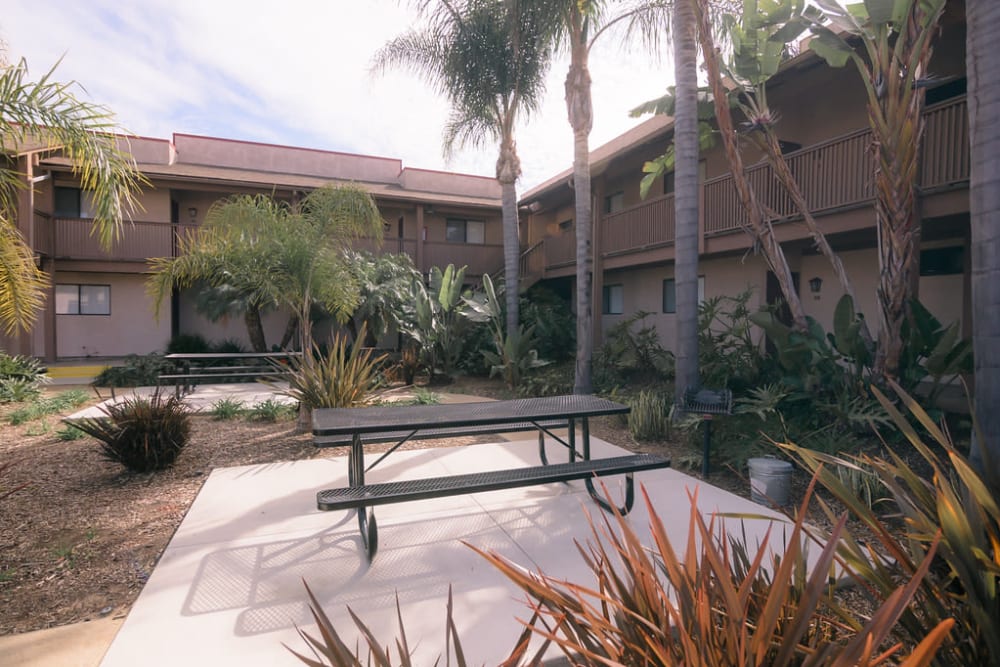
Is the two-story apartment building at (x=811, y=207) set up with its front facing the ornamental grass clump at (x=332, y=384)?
yes

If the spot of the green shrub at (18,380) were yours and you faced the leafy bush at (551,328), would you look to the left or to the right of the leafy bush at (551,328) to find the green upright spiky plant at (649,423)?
right

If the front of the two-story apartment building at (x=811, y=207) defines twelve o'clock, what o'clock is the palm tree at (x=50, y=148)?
The palm tree is roughly at 12 o'clock from the two-story apartment building.

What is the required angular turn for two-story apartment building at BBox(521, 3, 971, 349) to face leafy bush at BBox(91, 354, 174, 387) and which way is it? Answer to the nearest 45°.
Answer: approximately 45° to its right

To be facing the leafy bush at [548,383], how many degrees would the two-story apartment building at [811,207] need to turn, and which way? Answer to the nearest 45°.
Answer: approximately 45° to its right

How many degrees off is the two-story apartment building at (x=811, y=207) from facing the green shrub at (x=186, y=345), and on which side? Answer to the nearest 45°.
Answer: approximately 45° to its right

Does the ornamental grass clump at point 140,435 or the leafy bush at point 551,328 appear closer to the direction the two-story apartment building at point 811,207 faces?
the ornamental grass clump

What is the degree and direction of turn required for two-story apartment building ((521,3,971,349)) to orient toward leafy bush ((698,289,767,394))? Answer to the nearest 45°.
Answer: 0° — it already faces it

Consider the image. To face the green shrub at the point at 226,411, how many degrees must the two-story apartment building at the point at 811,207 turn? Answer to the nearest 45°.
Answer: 0° — it already faces it

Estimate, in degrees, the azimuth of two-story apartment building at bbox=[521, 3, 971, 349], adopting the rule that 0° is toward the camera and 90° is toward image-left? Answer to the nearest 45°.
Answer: approximately 45°

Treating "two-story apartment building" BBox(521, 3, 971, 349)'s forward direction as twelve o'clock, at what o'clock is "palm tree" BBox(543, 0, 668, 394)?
The palm tree is roughly at 1 o'clock from the two-story apartment building.

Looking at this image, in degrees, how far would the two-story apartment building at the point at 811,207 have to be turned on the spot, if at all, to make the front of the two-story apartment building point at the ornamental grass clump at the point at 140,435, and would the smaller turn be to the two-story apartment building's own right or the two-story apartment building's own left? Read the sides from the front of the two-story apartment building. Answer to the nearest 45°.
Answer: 0° — it already faces it
